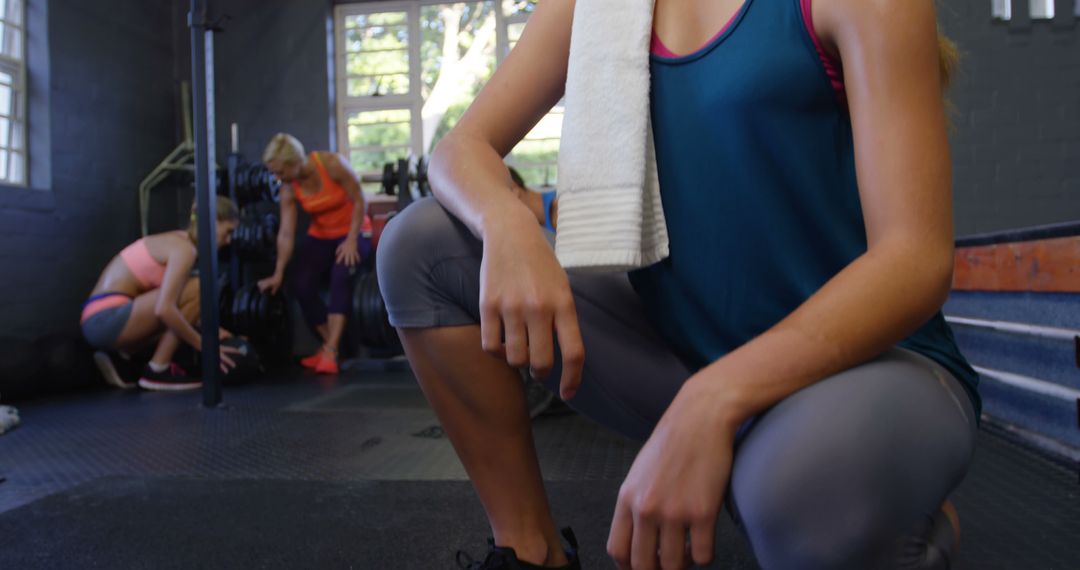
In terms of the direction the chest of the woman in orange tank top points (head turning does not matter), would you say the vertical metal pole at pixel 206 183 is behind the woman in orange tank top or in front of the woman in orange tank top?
in front

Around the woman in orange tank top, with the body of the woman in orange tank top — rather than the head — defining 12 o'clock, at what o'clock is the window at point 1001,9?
The window is roughly at 8 o'clock from the woman in orange tank top.

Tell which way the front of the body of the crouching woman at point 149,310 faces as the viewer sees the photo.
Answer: to the viewer's right

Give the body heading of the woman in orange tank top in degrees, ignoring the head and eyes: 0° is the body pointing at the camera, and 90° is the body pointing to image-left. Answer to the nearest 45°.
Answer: approximately 45°

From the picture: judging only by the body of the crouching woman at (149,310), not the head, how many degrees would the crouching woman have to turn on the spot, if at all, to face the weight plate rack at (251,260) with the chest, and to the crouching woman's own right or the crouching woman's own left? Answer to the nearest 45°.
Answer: approximately 45° to the crouching woman's own left

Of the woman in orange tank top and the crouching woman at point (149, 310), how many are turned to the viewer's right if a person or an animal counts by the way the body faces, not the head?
1

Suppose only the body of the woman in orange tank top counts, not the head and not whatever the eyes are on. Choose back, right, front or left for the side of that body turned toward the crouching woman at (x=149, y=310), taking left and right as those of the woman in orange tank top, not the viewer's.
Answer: front

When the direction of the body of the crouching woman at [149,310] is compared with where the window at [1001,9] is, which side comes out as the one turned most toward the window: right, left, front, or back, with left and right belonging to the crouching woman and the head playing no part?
front

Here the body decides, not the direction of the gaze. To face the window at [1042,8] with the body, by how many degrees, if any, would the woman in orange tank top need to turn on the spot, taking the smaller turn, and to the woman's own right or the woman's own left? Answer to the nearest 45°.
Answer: approximately 135° to the woman's own left

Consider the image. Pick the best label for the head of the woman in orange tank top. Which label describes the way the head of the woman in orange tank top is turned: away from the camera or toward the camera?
toward the camera
